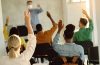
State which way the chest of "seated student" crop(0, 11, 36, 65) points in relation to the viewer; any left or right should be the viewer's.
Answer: facing away from the viewer

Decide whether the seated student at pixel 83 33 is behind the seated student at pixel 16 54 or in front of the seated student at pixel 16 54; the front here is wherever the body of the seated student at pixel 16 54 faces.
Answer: in front

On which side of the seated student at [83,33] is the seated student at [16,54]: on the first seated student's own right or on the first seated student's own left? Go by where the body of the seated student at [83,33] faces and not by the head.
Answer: on the first seated student's own left

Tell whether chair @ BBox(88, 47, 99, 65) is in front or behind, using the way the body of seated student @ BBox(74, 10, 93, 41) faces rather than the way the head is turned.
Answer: behind

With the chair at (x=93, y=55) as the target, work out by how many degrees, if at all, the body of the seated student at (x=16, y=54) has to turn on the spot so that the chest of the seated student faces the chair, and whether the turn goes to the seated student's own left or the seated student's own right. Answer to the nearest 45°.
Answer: approximately 45° to the seated student's own right

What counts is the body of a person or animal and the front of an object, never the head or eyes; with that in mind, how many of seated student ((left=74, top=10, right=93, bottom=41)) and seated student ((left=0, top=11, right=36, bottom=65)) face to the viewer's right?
0
